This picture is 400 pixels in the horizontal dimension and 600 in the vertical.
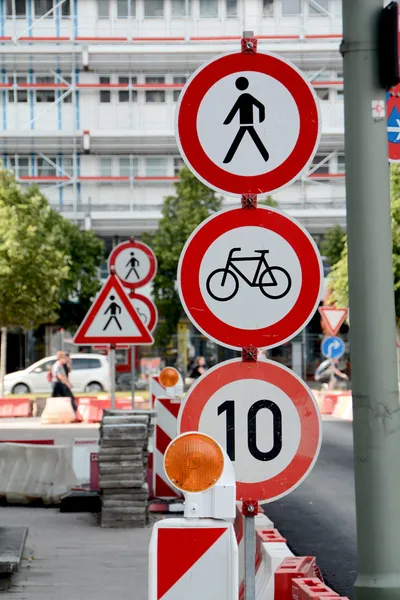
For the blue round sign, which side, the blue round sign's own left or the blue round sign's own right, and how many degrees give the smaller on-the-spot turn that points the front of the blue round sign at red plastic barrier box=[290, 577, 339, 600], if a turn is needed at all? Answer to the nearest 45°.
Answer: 0° — it already faces it

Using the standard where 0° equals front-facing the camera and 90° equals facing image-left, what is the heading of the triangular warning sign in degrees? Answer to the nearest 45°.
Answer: approximately 0°

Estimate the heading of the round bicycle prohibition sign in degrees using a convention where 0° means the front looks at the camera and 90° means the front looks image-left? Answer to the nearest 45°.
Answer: approximately 0°

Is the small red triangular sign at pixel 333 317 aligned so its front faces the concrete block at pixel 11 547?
yes

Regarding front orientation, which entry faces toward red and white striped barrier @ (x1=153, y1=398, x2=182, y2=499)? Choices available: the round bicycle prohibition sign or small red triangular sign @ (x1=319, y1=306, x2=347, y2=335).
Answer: the small red triangular sign

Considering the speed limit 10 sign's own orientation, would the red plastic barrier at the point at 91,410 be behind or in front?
behind

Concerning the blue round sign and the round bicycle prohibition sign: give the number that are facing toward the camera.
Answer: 2
